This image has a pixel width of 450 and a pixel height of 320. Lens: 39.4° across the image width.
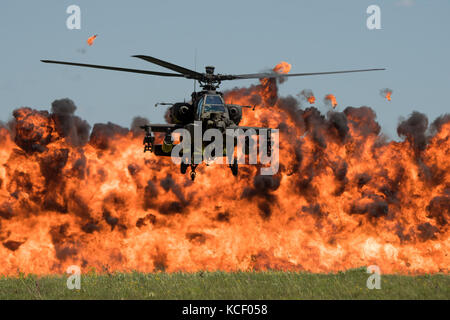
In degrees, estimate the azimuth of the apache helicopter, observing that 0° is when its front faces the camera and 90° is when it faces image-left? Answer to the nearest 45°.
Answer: approximately 0°
